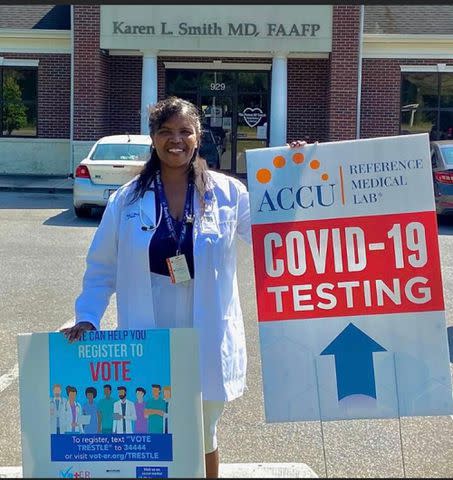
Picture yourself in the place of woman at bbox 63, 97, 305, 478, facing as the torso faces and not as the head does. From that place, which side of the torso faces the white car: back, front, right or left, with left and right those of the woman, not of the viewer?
back

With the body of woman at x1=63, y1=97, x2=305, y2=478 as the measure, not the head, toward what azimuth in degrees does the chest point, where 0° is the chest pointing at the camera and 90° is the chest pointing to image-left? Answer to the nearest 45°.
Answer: approximately 0°

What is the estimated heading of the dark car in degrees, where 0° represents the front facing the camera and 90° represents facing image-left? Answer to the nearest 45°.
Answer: approximately 180°

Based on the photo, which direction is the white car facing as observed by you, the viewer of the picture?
facing away from the viewer

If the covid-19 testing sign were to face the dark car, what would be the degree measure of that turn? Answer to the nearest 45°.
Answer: approximately 180°

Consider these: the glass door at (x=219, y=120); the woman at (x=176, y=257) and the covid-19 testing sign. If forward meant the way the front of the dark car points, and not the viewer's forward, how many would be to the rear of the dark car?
2

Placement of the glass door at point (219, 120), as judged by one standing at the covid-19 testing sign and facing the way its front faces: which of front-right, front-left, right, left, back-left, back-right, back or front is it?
back

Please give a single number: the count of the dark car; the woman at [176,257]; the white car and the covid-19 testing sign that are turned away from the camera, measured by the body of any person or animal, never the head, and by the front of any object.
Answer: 2
